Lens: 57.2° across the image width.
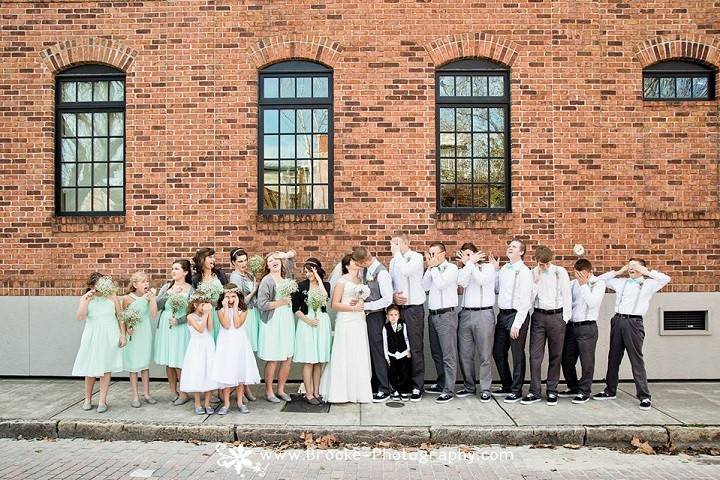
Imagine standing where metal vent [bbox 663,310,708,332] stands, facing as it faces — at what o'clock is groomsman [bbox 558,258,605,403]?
The groomsman is roughly at 1 o'clock from the metal vent.

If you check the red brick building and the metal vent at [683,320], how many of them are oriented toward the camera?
2

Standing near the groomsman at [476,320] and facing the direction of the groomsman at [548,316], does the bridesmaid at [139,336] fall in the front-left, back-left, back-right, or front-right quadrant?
back-right

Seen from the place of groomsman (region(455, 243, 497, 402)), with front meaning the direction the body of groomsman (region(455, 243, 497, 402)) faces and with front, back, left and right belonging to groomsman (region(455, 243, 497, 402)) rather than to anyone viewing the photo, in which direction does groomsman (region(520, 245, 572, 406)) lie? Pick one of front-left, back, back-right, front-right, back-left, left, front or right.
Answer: back-left

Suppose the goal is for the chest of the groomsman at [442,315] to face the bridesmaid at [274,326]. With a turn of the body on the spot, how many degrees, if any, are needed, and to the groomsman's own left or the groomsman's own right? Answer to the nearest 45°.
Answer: approximately 45° to the groomsman's own right

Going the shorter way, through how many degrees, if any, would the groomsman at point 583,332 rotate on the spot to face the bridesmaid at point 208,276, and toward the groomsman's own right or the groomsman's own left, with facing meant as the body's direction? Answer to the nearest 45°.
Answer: approximately 45° to the groomsman's own right

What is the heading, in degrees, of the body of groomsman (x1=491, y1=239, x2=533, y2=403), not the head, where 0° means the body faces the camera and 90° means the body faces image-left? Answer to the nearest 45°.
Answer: approximately 45°

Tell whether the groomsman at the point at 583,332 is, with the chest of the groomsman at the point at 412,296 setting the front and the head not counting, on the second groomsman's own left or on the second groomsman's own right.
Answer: on the second groomsman's own left
